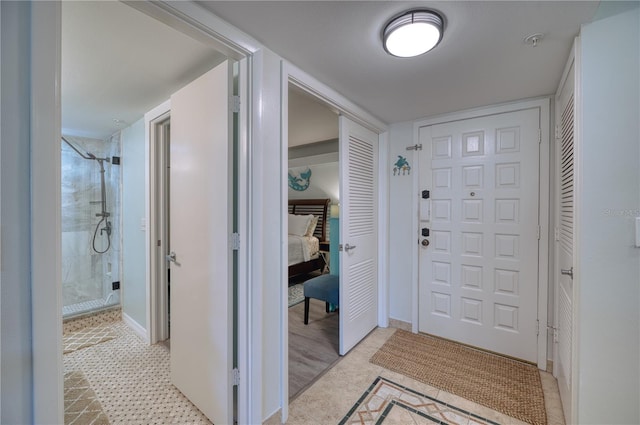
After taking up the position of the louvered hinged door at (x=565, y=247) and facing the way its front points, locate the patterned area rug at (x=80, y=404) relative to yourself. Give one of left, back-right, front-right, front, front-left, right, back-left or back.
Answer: front-left

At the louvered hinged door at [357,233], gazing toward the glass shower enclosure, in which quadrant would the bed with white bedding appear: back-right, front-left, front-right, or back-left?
front-right

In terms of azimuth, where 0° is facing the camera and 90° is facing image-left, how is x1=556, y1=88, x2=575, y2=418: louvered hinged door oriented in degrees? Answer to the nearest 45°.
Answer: approximately 90°

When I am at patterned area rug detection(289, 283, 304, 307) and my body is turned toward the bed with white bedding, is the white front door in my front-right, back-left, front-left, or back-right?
back-right

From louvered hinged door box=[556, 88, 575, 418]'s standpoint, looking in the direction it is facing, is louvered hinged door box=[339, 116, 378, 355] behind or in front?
in front

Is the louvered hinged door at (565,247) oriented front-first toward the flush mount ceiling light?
no
